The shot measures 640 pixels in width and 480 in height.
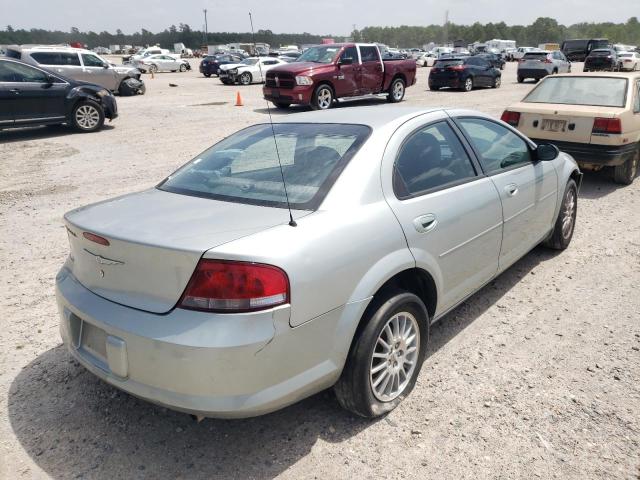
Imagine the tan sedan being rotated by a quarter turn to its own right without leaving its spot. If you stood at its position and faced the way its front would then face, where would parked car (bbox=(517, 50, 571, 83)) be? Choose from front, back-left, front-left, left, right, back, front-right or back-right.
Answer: back-left

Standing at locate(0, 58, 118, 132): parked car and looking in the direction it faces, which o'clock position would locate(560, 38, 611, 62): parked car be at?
locate(560, 38, 611, 62): parked car is roughly at 11 o'clock from locate(0, 58, 118, 132): parked car.

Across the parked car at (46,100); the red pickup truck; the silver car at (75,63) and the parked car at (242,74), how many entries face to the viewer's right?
2

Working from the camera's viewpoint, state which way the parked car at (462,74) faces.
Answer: facing away from the viewer and to the right of the viewer

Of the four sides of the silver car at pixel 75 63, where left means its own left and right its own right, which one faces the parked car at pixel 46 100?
right

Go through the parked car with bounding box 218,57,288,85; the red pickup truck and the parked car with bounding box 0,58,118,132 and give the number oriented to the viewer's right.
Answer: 1

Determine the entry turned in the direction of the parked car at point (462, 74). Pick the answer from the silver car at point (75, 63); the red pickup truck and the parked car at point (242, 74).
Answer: the silver car

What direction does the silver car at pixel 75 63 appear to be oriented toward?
to the viewer's right

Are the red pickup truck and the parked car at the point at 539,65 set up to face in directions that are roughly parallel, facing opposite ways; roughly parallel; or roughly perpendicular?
roughly parallel, facing opposite ways

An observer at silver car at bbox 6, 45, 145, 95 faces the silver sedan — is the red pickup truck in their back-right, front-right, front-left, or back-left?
front-left

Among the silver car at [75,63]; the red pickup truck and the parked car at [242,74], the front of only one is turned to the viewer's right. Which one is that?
the silver car

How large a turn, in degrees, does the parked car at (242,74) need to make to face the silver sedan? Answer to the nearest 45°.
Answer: approximately 45° to its left

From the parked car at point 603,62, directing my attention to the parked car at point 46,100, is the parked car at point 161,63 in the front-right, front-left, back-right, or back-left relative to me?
front-right

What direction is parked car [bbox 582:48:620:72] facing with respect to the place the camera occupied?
facing away from the viewer and to the right of the viewer

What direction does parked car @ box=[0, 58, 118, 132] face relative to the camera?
to the viewer's right

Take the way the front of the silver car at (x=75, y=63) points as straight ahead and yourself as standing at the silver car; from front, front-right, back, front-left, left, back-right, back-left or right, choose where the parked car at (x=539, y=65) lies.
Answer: front

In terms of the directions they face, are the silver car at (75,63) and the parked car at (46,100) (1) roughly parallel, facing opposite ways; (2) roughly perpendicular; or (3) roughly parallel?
roughly parallel

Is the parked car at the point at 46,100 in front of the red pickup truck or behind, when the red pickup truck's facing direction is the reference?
in front
